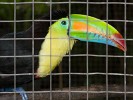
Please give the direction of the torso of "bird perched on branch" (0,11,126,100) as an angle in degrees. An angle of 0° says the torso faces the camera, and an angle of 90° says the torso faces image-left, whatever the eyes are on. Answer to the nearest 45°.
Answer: approximately 270°
